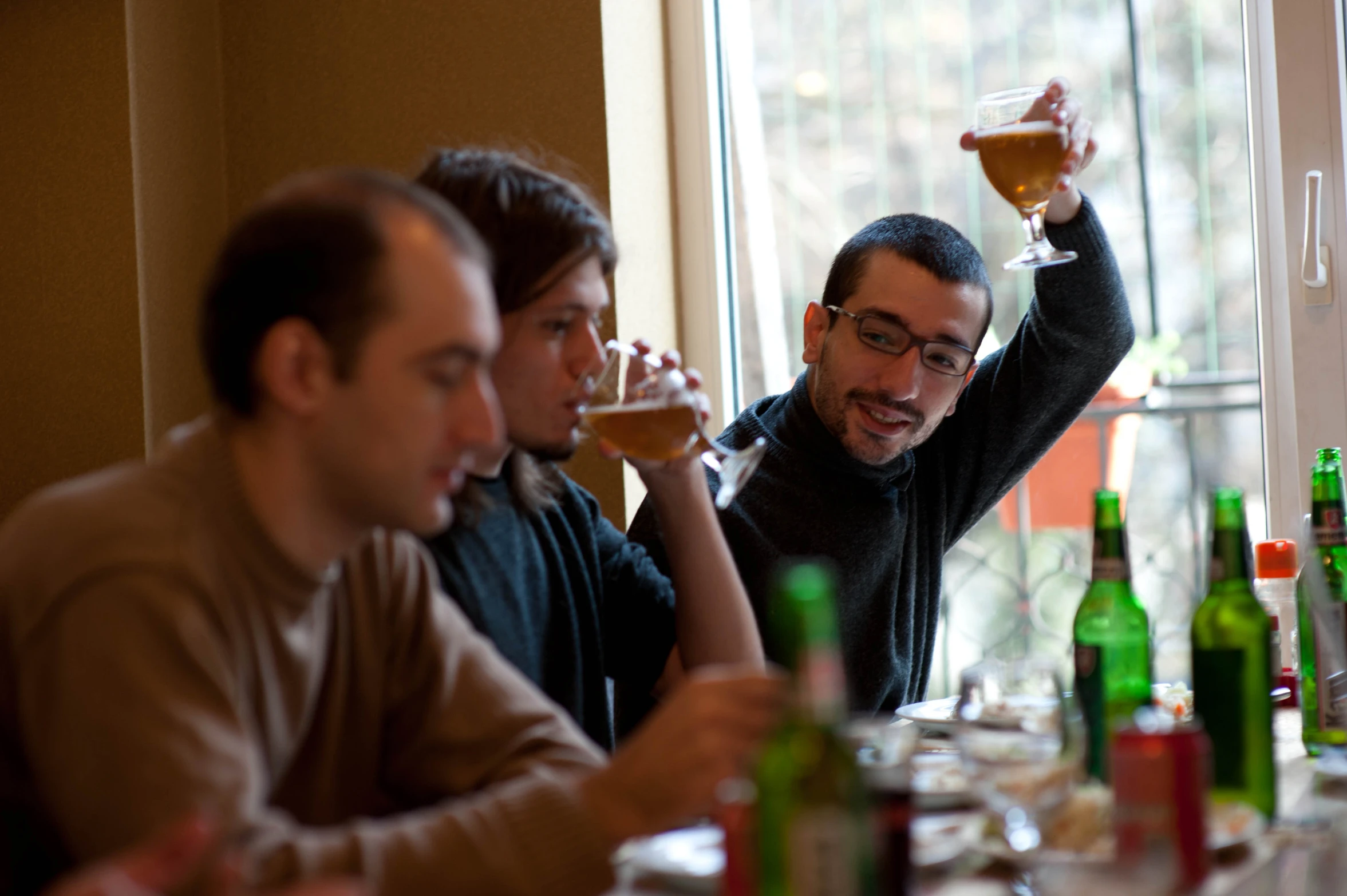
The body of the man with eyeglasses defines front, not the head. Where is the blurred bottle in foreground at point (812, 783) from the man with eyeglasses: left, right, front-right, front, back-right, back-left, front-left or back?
front-right

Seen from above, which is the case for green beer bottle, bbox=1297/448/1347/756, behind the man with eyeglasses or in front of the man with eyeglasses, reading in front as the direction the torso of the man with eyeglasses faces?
in front

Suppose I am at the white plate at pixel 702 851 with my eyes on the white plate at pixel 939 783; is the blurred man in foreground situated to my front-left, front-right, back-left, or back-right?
back-left

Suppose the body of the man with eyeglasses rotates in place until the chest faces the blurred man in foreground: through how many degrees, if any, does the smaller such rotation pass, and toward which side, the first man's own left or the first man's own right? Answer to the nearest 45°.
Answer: approximately 45° to the first man's own right
